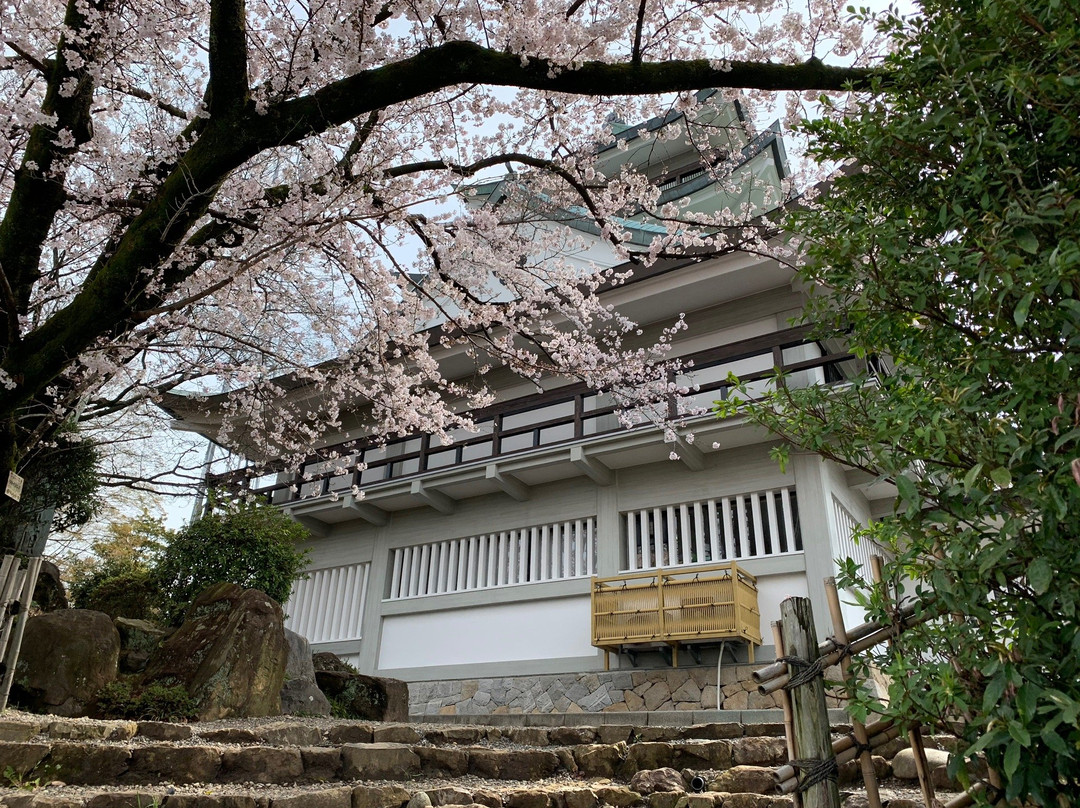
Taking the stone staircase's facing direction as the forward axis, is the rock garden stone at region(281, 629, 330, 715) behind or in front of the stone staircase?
behind

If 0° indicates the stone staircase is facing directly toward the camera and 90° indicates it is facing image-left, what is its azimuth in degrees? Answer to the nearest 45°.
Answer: approximately 0°

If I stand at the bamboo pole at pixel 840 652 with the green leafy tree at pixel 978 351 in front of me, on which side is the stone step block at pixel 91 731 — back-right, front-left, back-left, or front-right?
back-right

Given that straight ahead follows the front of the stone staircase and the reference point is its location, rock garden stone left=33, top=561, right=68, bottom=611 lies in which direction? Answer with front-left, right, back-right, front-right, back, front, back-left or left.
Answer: back-right

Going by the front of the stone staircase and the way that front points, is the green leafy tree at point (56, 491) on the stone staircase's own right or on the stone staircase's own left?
on the stone staircase's own right

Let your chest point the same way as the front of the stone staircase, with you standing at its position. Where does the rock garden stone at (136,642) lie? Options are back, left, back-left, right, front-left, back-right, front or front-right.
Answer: back-right

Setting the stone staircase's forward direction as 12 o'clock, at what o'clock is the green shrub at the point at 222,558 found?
The green shrub is roughly at 5 o'clock from the stone staircase.

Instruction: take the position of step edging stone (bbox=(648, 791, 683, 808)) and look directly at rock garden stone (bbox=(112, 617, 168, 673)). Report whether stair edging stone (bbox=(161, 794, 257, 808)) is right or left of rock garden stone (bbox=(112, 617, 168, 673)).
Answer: left
